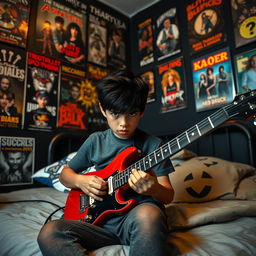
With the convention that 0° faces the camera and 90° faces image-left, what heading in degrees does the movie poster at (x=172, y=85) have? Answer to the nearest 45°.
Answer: approximately 45°

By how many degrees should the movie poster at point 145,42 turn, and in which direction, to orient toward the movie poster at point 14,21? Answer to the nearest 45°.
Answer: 0° — it already faces it

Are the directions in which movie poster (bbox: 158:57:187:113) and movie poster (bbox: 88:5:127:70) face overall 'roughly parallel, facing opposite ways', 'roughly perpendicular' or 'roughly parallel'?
roughly perpendicular

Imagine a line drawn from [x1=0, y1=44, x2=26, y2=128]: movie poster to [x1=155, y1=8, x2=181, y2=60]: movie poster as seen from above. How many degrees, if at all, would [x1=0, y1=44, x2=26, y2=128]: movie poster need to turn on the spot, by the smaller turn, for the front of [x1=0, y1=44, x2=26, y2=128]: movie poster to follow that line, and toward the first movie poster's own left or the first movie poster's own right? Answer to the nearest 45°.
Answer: approximately 45° to the first movie poster's own left

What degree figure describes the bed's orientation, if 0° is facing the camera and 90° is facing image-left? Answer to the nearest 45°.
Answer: approximately 0°

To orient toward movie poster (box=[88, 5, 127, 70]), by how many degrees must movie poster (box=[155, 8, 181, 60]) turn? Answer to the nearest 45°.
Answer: approximately 45° to its right
